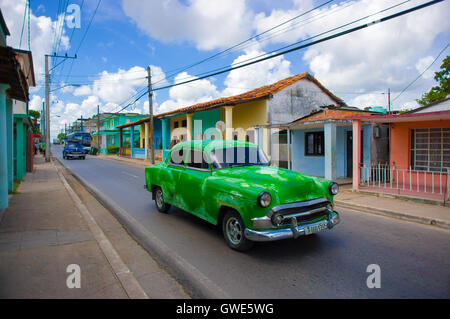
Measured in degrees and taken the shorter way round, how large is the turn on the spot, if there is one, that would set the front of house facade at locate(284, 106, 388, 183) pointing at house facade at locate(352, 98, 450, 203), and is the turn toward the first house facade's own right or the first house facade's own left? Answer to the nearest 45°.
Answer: approximately 90° to the first house facade's own left

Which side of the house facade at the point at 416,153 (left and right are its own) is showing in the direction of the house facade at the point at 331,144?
right

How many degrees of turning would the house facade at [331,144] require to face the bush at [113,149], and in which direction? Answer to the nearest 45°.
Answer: approximately 90° to its right

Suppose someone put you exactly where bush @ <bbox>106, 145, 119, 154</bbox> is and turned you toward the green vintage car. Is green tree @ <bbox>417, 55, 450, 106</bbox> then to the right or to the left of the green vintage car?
left

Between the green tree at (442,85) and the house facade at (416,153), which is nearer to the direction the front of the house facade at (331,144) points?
the house facade

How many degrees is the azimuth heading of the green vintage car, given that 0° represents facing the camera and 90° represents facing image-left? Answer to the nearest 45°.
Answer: approximately 315°

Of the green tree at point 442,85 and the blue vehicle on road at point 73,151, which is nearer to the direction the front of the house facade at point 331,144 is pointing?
the blue vehicle on road
